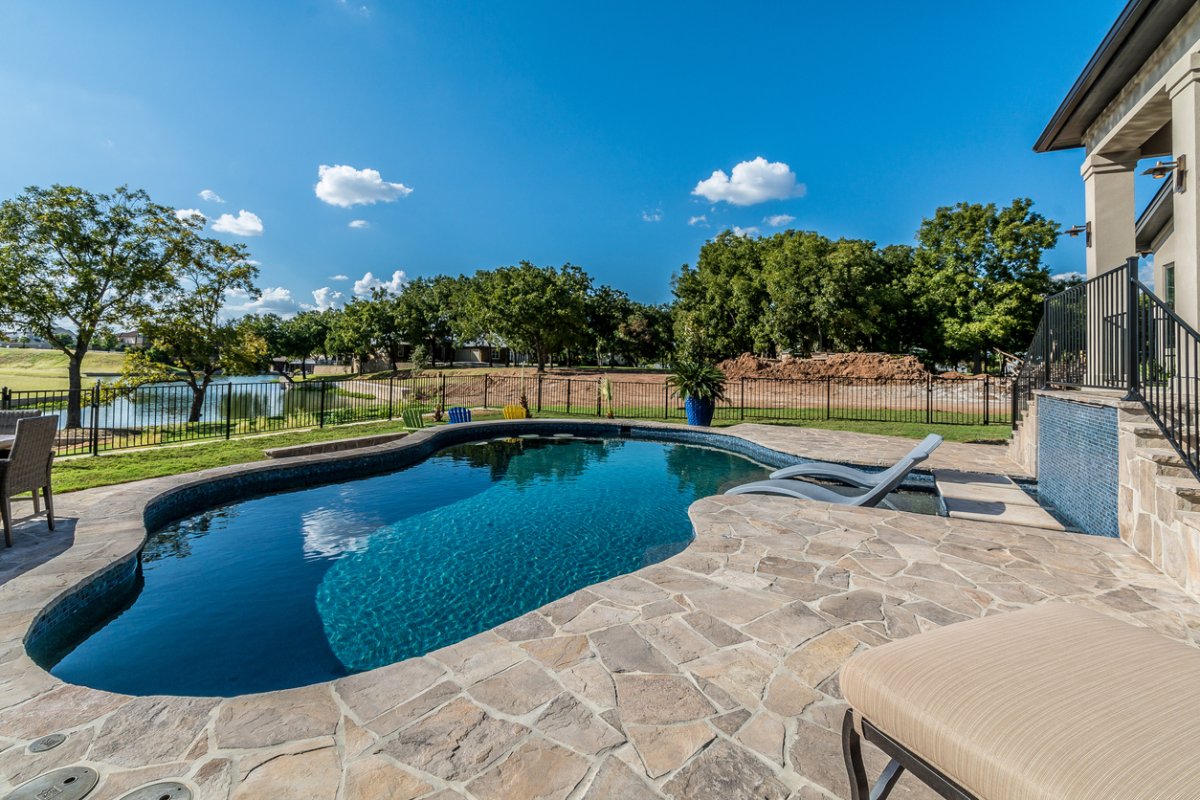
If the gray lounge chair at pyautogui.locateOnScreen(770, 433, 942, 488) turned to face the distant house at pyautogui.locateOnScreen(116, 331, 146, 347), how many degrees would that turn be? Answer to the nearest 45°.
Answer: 0° — it already faces it

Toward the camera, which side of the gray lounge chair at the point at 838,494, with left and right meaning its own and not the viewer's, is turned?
left

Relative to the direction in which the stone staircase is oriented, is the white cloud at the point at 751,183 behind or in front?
behind

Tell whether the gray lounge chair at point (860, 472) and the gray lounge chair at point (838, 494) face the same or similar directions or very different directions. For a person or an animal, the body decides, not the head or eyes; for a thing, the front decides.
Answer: same or similar directions

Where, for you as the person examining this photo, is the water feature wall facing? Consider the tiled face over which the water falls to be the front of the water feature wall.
facing the viewer and to the left of the viewer

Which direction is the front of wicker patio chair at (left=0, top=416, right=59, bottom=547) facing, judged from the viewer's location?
facing away from the viewer and to the left of the viewer

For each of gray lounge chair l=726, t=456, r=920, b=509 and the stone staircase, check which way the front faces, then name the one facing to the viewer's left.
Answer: the gray lounge chair

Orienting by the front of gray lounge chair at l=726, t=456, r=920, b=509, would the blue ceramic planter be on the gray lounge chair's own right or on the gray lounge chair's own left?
on the gray lounge chair's own right

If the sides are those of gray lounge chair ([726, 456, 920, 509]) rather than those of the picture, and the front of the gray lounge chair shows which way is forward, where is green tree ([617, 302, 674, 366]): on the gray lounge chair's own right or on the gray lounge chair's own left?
on the gray lounge chair's own right

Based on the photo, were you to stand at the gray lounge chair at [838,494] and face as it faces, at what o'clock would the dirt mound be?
The dirt mound is roughly at 3 o'clock from the gray lounge chair.

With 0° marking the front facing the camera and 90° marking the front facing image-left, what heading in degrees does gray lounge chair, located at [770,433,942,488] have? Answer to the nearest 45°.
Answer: approximately 90°

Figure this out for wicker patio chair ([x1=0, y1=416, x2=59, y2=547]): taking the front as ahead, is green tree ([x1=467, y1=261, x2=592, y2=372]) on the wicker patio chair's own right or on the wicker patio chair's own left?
on the wicker patio chair's own right

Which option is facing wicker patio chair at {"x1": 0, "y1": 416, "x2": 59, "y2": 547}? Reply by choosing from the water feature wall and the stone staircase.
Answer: the water feature wall

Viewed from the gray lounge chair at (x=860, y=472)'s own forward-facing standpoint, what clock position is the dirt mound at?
The dirt mound is roughly at 3 o'clock from the gray lounge chair.
